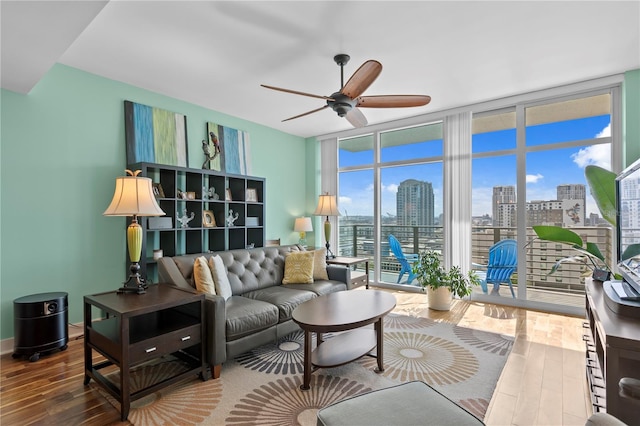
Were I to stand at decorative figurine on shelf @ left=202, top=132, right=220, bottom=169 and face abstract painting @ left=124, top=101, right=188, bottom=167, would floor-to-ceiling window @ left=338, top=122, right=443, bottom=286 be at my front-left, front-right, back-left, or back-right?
back-left

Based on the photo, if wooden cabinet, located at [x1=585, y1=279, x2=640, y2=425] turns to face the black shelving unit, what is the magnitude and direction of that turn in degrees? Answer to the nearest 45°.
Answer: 0° — it already faces it

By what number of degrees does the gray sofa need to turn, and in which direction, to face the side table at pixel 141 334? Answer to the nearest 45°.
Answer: approximately 90° to its right

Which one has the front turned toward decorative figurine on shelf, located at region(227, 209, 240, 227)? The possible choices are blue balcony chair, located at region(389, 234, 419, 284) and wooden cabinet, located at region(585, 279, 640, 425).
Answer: the wooden cabinet

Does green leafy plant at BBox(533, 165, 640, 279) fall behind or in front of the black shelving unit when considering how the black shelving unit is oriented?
in front

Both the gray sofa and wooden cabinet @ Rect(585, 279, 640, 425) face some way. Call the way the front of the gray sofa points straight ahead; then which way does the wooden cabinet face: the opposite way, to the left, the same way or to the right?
the opposite way

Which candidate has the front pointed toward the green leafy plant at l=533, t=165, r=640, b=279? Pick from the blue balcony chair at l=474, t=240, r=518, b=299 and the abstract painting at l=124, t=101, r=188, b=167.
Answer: the abstract painting

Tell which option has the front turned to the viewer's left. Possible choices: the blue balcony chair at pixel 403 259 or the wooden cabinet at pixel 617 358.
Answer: the wooden cabinet

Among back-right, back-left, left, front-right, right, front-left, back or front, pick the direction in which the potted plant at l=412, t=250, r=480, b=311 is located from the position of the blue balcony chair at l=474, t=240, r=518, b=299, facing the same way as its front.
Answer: left

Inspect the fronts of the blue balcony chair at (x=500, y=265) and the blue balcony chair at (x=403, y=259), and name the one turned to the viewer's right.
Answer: the blue balcony chair at (x=403, y=259)

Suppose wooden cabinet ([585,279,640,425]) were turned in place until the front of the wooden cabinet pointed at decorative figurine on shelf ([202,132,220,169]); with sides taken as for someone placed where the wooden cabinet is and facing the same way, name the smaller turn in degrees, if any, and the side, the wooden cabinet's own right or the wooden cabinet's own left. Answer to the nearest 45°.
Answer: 0° — it already faces it
